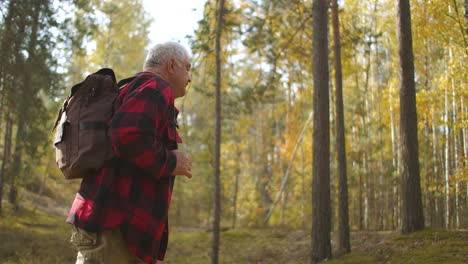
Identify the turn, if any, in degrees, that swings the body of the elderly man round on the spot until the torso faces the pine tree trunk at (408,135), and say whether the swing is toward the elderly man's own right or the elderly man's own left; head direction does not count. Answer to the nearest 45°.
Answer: approximately 45° to the elderly man's own left

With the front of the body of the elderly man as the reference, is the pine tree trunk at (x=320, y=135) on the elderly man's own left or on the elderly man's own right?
on the elderly man's own left

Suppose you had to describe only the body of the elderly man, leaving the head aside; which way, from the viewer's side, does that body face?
to the viewer's right

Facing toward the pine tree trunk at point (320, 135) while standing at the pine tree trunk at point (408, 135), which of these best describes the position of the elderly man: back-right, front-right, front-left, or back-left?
front-left

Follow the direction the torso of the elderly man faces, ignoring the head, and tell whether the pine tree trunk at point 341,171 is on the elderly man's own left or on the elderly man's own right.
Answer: on the elderly man's own left

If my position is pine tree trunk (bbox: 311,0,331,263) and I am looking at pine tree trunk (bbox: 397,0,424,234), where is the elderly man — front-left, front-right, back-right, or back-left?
back-right
